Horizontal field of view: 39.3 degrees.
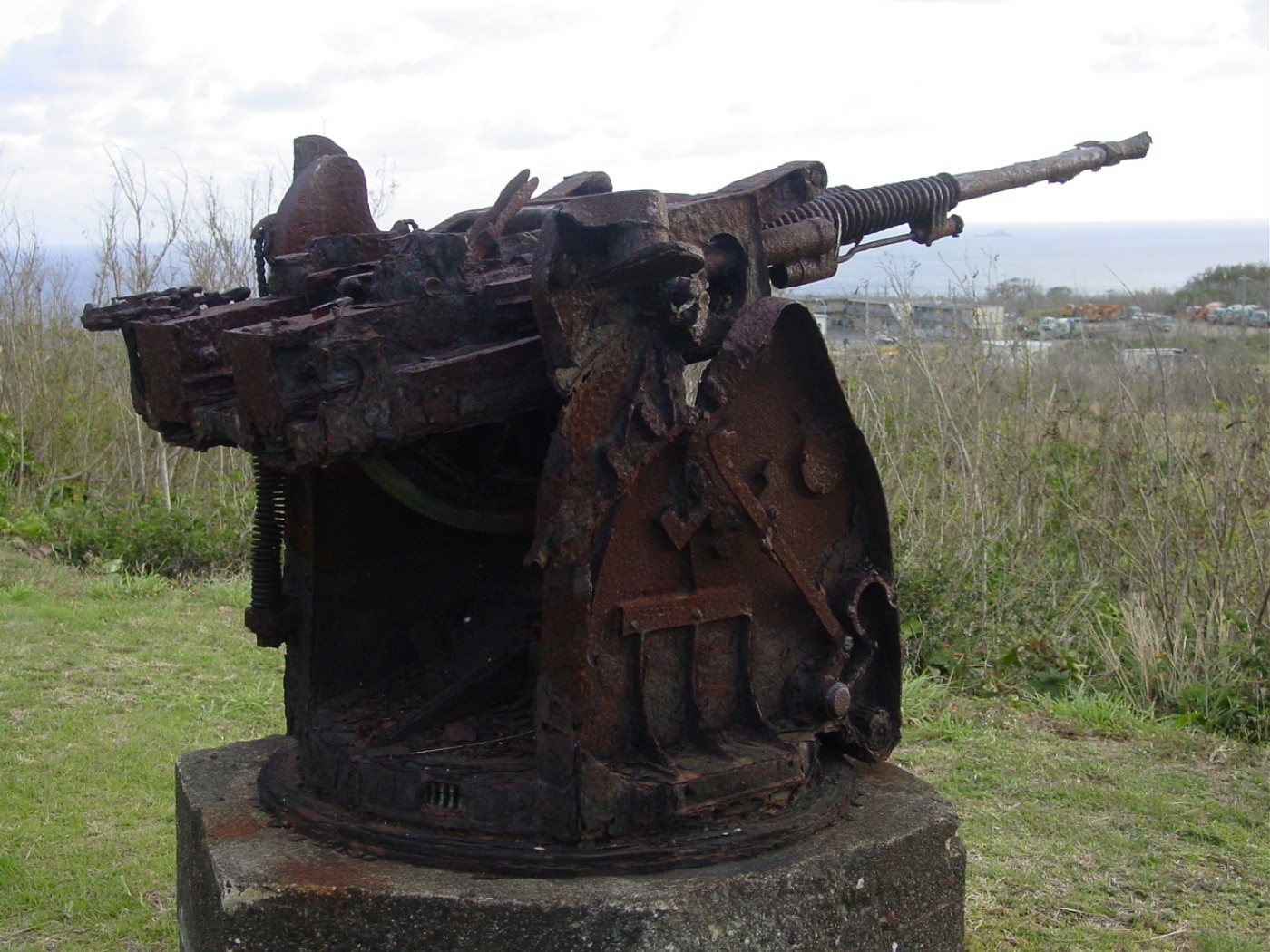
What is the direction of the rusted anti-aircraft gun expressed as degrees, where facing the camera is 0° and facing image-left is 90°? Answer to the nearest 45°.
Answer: approximately 225°

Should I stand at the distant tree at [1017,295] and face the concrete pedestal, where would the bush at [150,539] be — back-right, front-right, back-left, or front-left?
front-right

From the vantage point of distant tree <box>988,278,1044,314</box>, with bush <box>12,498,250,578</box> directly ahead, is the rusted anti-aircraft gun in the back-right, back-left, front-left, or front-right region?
front-left

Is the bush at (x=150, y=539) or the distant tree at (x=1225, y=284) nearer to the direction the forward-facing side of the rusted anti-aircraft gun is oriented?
the distant tree

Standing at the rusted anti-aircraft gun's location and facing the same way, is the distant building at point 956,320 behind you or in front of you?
in front

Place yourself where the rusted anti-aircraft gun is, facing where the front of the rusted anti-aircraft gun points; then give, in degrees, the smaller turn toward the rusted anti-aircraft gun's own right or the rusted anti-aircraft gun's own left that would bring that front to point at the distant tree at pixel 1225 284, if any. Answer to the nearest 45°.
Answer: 0° — it already faces it
